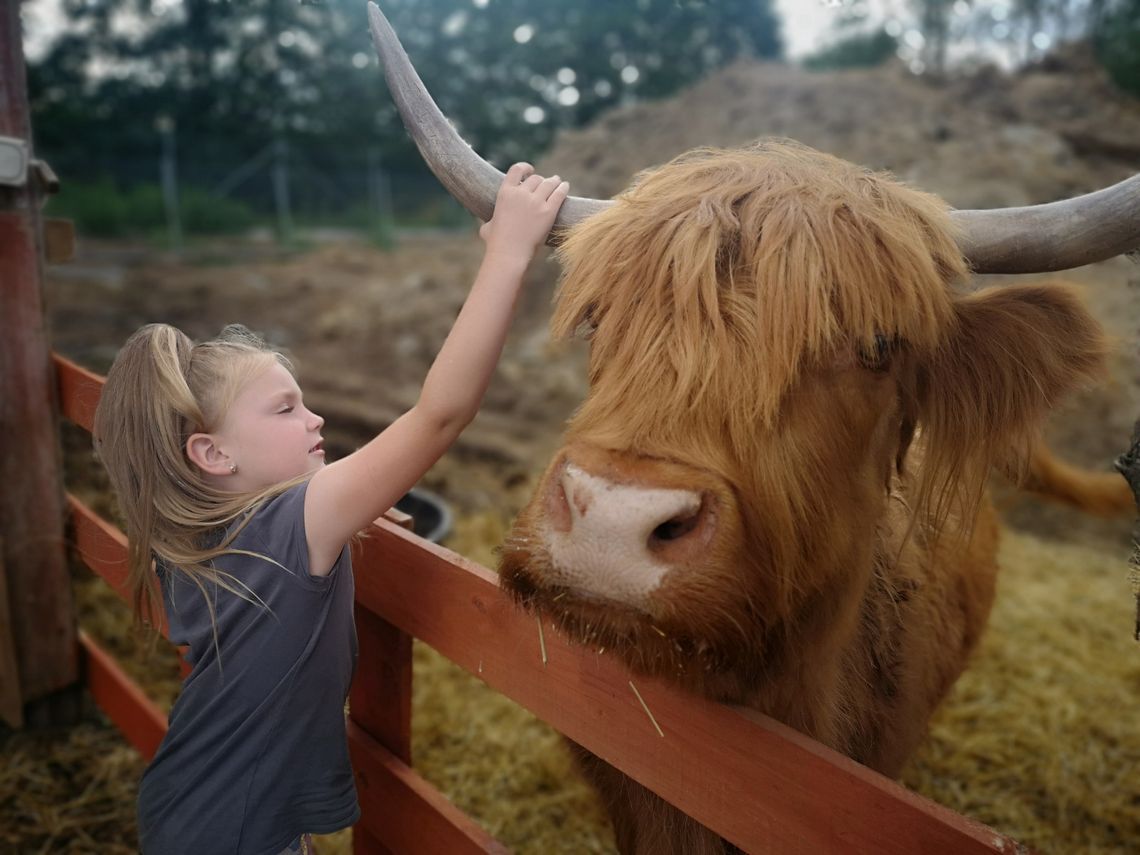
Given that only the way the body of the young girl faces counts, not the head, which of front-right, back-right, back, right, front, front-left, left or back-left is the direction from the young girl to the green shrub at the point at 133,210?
left

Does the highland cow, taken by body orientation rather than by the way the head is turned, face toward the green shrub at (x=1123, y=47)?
no

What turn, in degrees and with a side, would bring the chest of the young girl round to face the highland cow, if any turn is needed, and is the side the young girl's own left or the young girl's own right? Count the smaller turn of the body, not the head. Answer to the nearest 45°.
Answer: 0° — they already face it

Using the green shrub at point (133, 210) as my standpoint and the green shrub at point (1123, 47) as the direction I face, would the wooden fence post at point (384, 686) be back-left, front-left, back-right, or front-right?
front-right

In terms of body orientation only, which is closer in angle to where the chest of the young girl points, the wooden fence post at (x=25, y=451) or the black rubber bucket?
the black rubber bucket

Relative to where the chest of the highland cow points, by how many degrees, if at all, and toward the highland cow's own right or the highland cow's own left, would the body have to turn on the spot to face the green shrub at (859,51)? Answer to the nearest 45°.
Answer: approximately 135° to the highland cow's own right

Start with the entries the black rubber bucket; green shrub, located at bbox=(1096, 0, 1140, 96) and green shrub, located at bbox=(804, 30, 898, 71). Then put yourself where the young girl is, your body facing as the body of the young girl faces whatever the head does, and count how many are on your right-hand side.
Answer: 0

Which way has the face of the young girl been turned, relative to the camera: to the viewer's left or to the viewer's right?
to the viewer's right

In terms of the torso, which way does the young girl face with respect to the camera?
to the viewer's right

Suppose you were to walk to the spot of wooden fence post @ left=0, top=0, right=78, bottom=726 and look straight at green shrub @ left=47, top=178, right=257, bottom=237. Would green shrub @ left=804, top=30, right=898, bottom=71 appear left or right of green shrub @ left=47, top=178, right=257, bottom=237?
right

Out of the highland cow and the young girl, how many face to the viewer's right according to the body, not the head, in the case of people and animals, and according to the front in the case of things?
1

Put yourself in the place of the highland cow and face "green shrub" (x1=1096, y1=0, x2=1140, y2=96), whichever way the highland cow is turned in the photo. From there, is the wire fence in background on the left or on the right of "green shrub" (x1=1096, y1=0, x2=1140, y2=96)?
left

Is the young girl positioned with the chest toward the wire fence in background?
no

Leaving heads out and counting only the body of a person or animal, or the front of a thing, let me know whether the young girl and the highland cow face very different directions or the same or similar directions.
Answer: very different directions

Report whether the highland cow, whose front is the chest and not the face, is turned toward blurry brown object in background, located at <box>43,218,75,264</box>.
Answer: no

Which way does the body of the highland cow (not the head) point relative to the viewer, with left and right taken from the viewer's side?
facing the viewer and to the left of the viewer
